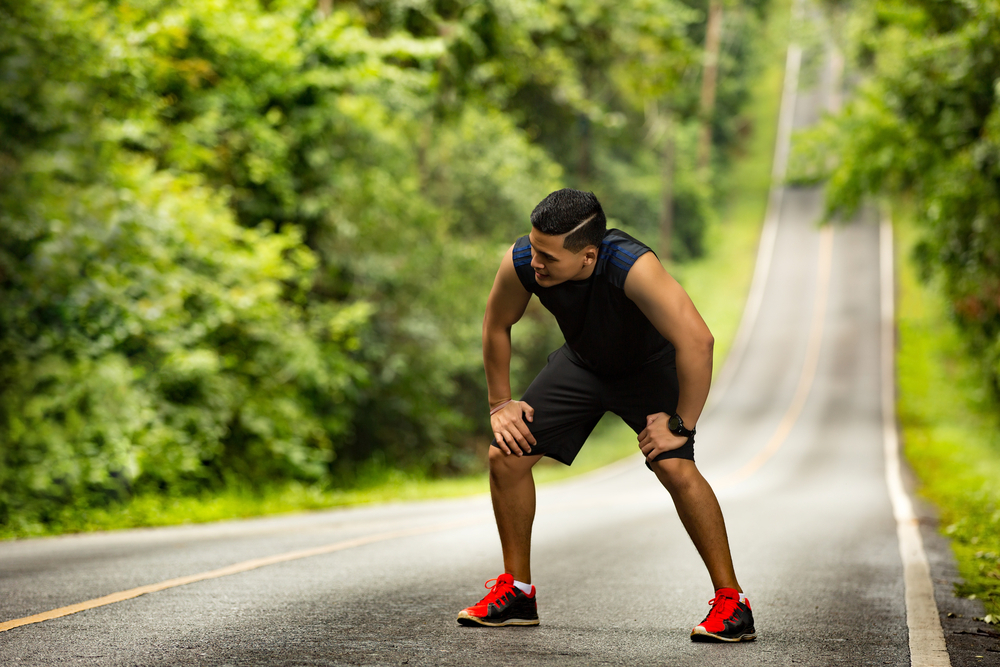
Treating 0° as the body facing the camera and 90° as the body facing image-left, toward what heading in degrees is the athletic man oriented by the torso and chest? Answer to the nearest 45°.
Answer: approximately 45°

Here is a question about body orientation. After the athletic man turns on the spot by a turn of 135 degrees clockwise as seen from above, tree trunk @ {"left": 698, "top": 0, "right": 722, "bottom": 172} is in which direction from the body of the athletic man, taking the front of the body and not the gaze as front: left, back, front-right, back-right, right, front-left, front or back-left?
front
